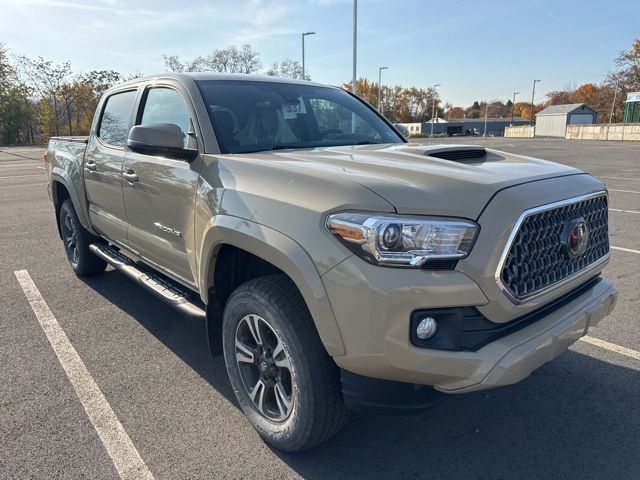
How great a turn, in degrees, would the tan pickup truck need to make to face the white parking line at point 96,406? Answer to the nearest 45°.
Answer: approximately 135° to its right

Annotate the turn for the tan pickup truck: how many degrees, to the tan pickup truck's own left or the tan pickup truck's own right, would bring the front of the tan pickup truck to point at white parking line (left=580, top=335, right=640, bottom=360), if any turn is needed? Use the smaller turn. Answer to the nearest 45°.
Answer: approximately 90° to the tan pickup truck's own left

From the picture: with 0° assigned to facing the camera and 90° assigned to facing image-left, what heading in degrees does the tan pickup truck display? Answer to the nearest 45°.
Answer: approximately 315°
